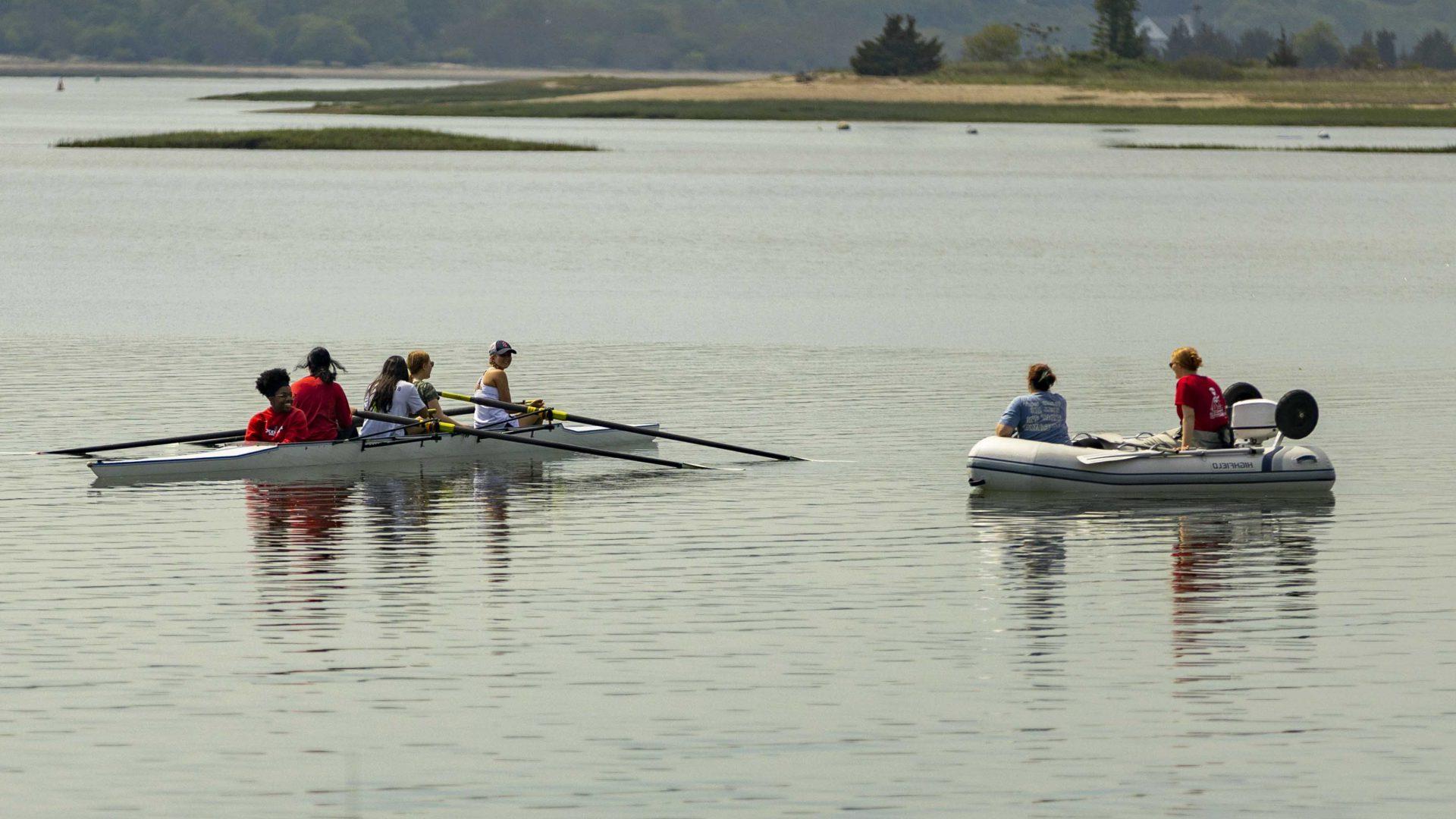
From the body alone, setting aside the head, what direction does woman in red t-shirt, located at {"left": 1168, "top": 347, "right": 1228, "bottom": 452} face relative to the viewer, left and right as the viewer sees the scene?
facing away from the viewer and to the left of the viewer
